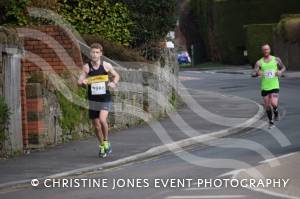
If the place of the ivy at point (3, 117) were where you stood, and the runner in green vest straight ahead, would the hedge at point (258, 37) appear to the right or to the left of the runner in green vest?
left

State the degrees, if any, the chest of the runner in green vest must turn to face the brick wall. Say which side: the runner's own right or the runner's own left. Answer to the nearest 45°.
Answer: approximately 90° to the runner's own right

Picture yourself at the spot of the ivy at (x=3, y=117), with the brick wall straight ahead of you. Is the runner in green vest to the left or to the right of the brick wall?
right

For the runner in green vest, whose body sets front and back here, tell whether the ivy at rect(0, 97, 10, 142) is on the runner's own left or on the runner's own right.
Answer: on the runner's own right

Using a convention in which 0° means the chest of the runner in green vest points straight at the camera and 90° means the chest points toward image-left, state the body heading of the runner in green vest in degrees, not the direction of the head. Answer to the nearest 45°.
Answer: approximately 0°

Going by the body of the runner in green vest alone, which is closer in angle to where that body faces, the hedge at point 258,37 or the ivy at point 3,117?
the ivy

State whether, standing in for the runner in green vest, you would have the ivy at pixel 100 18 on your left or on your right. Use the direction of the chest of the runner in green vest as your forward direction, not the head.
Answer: on your right

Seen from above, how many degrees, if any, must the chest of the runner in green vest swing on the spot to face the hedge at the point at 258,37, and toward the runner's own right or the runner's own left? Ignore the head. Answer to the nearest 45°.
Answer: approximately 180°
